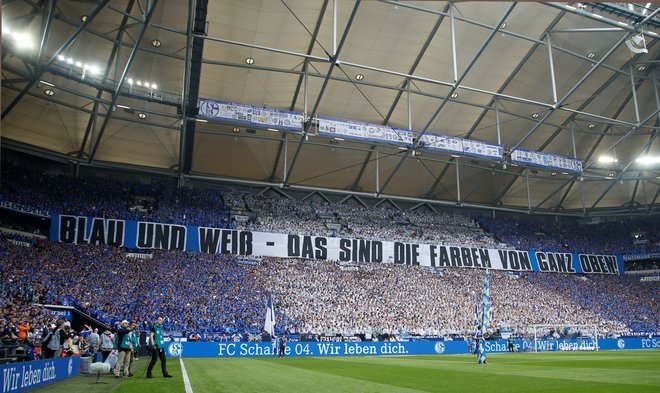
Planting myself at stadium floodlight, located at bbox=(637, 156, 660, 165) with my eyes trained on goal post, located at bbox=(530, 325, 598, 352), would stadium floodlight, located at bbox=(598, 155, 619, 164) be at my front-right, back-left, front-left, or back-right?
front-right

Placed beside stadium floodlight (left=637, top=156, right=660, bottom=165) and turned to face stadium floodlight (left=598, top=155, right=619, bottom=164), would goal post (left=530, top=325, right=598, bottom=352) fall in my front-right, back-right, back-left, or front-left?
front-left

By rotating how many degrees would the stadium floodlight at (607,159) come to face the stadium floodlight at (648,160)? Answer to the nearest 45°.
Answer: approximately 135° to its left

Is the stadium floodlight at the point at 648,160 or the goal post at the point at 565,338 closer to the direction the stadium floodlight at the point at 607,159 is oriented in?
the goal post

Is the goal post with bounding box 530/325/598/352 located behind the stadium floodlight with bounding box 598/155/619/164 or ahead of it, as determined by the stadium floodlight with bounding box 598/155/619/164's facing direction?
ahead

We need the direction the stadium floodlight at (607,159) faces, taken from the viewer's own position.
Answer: facing the viewer and to the left of the viewer
